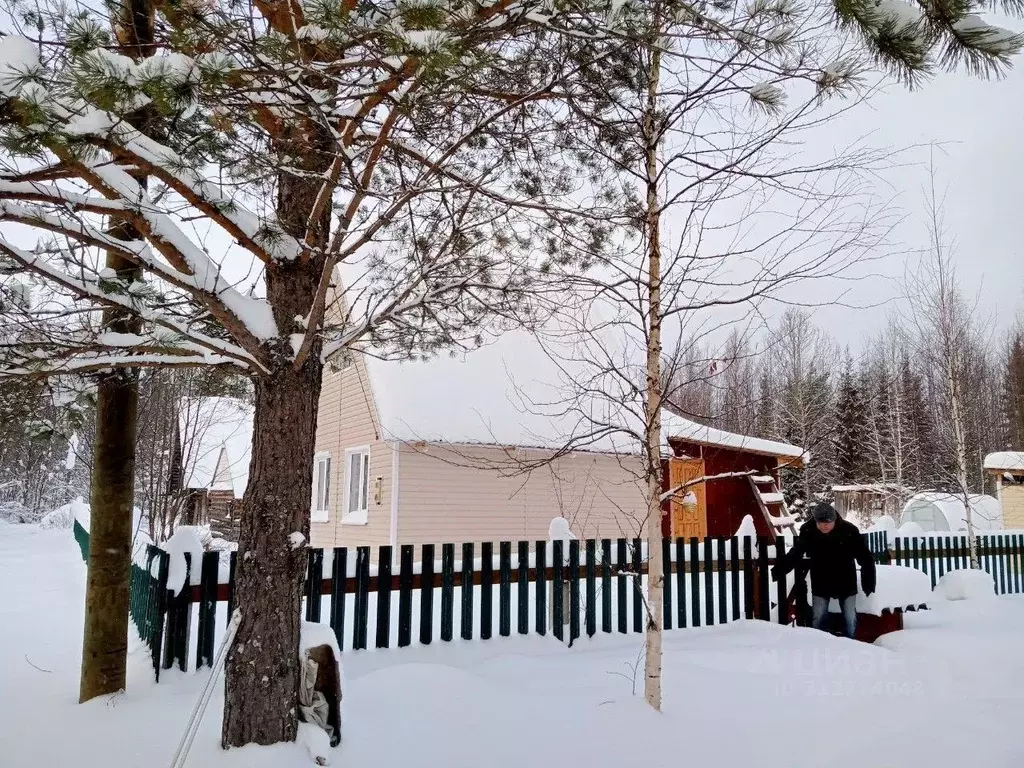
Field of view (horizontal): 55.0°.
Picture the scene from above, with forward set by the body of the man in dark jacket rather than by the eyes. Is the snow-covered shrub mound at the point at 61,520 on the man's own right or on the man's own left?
on the man's own right

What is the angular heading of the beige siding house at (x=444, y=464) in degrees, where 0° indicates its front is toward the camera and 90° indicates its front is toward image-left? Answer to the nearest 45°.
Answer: approximately 45°

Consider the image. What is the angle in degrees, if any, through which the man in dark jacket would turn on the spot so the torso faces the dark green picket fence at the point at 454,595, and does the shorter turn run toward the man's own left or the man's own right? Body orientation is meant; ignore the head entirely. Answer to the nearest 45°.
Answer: approximately 45° to the man's own right

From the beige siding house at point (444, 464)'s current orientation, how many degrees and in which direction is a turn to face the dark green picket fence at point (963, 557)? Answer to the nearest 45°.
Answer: approximately 135° to its left

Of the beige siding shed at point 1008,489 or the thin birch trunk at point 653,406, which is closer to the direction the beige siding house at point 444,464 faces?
the thin birch trunk

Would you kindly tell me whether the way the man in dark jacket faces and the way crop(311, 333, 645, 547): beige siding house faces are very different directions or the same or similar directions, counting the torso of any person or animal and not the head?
same or similar directions

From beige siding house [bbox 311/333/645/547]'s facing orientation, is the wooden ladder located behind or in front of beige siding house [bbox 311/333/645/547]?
behind

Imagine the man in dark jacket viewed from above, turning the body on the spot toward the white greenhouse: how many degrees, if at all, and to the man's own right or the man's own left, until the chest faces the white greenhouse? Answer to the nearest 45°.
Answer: approximately 180°

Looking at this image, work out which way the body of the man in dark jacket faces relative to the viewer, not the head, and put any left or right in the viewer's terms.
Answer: facing the viewer

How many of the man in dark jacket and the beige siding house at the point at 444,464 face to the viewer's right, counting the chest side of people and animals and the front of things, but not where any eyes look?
0

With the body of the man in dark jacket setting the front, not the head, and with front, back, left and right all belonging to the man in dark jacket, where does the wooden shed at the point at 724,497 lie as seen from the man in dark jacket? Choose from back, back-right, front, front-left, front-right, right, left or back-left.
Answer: back
